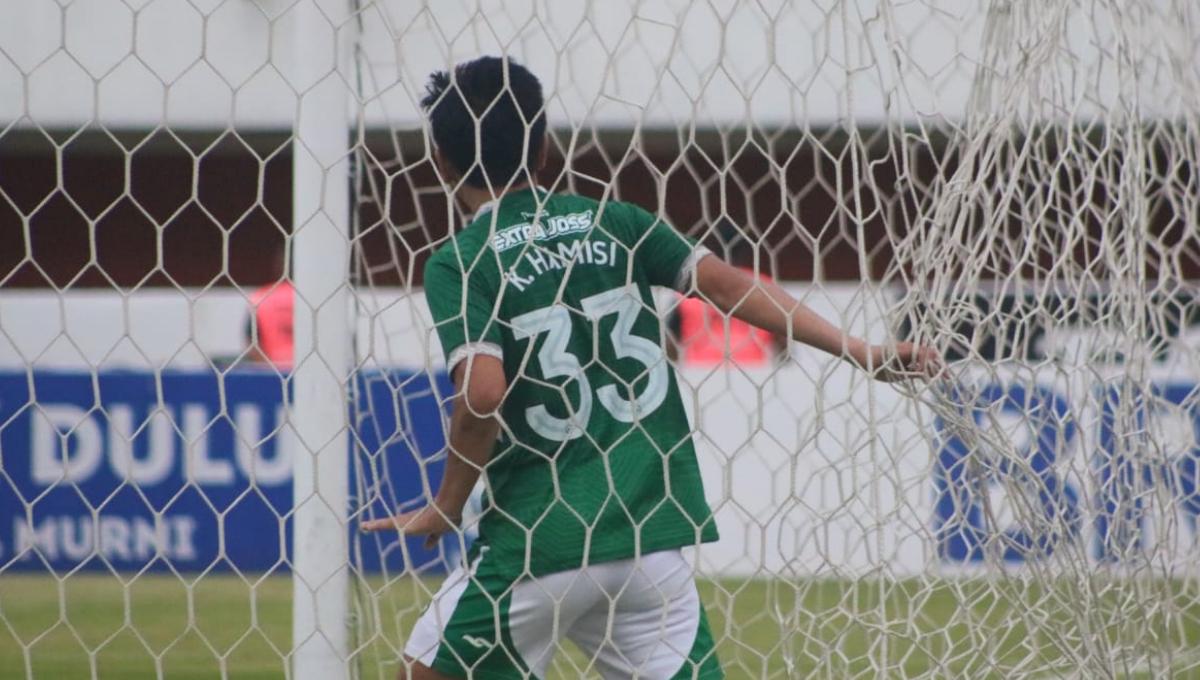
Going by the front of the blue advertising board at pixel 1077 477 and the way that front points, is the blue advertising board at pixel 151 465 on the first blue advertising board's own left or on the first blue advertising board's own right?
on the first blue advertising board's own right

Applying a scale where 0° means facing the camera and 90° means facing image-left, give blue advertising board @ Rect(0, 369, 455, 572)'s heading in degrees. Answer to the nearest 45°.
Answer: approximately 0°

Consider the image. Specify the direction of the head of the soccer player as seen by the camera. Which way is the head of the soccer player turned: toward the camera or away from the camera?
away from the camera

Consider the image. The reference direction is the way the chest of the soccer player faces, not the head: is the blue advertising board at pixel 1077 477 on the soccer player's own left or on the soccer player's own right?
on the soccer player's own right

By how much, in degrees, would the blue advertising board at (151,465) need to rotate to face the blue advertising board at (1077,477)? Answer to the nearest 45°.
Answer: approximately 45° to its left

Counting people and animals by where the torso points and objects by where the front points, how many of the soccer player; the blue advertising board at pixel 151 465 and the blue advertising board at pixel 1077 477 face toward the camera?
2

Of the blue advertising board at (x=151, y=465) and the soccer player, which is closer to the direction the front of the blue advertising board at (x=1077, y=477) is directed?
the soccer player
